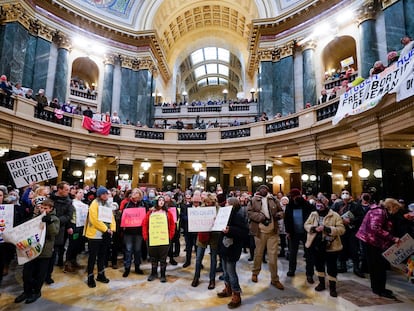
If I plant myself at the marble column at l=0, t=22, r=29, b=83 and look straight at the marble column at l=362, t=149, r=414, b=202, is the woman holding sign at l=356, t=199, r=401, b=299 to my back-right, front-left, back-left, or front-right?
front-right

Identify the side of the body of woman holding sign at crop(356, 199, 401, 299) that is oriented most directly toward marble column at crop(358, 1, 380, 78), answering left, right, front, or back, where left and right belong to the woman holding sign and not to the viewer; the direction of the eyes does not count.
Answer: left

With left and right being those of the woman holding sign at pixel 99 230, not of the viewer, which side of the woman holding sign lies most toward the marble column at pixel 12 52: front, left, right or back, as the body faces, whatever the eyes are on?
back

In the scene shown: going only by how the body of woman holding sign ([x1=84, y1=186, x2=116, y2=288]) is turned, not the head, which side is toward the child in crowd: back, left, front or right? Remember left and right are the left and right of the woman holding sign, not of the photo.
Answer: right

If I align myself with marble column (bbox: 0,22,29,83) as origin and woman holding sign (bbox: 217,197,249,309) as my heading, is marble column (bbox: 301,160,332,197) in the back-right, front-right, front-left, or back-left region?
front-left

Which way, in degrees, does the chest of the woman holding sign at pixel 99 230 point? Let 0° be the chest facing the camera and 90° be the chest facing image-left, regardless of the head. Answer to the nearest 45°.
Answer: approximately 315°

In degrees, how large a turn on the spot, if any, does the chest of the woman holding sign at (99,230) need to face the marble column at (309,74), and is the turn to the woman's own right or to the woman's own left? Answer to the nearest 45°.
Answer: approximately 90° to the woman's own left

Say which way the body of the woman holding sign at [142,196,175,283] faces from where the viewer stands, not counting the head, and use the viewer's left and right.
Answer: facing the viewer

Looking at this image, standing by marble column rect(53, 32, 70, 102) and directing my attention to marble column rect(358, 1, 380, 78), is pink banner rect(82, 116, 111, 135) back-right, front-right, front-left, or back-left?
front-right
